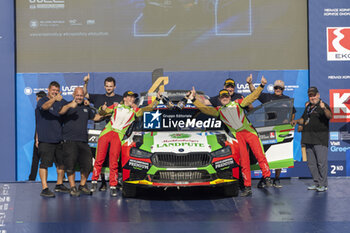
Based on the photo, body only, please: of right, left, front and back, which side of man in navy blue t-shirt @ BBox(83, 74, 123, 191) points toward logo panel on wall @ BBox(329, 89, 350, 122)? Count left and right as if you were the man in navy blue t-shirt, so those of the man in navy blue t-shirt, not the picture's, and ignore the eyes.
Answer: left

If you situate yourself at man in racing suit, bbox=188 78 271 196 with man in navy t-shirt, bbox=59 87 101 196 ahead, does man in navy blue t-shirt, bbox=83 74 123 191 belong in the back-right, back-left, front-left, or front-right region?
front-right

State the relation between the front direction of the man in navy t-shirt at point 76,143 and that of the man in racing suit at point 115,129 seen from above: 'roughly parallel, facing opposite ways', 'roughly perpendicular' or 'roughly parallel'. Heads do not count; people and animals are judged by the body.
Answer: roughly parallel

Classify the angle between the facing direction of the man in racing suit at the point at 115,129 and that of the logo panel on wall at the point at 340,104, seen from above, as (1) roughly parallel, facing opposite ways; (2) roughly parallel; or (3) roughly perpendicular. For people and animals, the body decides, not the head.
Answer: roughly parallel

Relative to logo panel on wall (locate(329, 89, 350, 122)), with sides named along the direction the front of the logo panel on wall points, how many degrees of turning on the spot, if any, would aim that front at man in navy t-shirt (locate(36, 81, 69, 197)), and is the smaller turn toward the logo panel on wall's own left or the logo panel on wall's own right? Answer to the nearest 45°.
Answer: approximately 45° to the logo panel on wall's own right

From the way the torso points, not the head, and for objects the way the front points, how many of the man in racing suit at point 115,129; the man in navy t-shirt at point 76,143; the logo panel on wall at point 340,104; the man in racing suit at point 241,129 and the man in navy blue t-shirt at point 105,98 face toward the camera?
5

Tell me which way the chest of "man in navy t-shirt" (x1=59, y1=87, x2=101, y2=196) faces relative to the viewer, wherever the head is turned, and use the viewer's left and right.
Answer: facing the viewer

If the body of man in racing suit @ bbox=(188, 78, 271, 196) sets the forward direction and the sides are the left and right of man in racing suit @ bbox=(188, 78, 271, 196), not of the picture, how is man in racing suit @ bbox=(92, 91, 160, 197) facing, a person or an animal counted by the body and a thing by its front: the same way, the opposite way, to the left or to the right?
the same way

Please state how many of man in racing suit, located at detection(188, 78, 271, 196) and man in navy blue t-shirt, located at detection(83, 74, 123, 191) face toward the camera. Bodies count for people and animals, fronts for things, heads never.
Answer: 2

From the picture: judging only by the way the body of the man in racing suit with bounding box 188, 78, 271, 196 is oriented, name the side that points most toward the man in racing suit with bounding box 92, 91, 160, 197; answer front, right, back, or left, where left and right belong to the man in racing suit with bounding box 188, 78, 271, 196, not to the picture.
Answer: right

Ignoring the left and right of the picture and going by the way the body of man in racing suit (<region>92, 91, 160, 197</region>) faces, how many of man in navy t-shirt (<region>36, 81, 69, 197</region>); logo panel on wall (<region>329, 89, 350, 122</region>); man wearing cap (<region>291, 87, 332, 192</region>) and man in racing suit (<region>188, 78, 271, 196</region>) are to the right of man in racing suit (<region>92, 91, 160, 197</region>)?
1

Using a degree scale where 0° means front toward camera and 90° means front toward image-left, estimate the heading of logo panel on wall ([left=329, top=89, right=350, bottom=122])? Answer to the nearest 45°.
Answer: approximately 0°

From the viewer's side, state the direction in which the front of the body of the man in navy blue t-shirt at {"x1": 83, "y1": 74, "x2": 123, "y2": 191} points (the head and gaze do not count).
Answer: toward the camera
